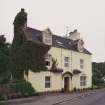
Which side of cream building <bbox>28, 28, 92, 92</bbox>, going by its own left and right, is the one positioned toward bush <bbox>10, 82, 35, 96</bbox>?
right

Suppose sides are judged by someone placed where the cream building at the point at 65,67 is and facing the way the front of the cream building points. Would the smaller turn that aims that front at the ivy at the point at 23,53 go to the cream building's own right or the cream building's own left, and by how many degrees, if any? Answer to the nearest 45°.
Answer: approximately 90° to the cream building's own right

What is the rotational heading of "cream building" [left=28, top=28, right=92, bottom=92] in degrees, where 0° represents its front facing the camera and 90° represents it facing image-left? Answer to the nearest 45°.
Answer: approximately 315°
